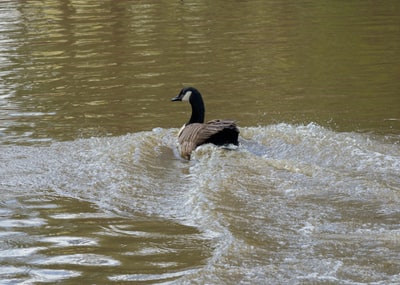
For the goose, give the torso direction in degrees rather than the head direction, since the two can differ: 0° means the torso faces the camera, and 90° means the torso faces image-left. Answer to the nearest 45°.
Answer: approximately 90°
